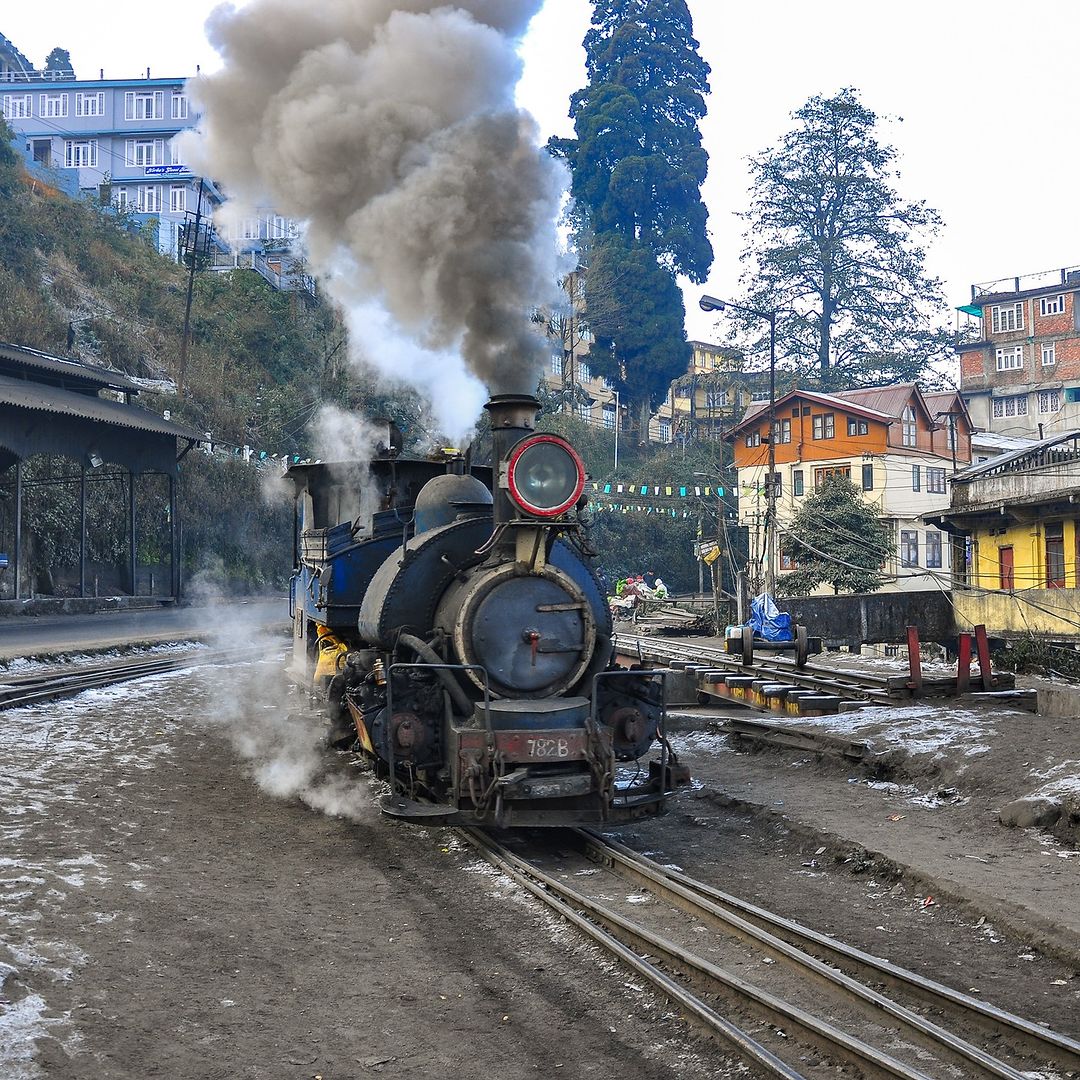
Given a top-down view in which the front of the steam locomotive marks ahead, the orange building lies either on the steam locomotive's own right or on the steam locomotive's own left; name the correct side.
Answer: on the steam locomotive's own left

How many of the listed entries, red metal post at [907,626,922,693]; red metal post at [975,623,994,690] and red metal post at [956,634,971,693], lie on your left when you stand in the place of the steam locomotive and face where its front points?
3

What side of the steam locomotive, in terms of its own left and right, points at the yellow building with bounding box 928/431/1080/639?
left

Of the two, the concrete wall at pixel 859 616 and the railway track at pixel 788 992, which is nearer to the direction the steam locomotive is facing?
the railway track

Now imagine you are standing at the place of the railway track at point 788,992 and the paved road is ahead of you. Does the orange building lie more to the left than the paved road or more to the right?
right

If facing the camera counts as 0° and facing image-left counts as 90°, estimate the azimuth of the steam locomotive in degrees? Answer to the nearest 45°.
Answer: approximately 315°

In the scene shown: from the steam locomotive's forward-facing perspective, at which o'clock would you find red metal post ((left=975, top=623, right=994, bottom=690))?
The red metal post is roughly at 9 o'clock from the steam locomotive.

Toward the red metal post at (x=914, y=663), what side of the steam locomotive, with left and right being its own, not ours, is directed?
left

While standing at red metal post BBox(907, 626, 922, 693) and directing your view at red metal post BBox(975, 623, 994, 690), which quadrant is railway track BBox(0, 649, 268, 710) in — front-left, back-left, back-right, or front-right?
back-left

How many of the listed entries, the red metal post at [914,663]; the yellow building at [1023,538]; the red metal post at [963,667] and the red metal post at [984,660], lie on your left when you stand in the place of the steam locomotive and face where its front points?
4

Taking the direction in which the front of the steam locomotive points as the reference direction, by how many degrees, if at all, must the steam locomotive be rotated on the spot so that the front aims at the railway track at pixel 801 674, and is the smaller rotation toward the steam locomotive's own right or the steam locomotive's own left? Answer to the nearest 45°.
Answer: approximately 90° to the steam locomotive's own left

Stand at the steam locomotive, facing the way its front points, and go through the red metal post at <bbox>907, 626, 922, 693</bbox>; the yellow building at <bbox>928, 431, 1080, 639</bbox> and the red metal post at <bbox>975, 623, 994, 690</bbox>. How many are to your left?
3

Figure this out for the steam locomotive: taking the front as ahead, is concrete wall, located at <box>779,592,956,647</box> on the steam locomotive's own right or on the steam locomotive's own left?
on the steam locomotive's own left
